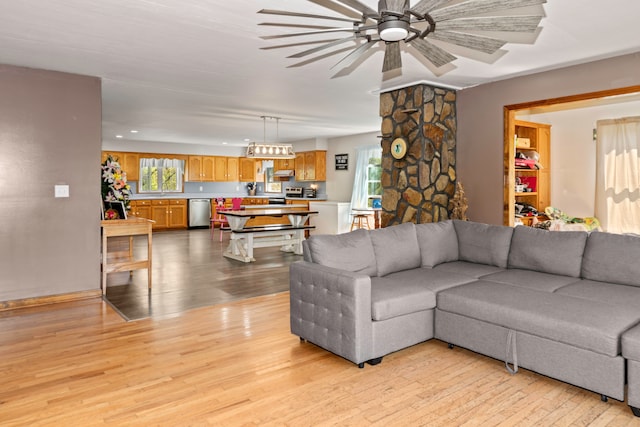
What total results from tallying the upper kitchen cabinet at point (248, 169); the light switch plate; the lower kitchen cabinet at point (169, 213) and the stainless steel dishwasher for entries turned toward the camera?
4

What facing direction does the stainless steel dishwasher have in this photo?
toward the camera

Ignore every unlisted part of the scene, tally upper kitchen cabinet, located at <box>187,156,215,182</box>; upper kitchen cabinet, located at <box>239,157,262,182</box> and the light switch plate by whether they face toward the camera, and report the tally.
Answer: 3

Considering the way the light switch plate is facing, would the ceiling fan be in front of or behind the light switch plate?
in front

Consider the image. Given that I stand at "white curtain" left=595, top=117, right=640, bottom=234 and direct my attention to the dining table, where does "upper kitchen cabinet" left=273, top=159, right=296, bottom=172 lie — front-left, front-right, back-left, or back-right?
front-right

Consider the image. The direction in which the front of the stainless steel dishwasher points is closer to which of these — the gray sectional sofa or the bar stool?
the gray sectional sofa

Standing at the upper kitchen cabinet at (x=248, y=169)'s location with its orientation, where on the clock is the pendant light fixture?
The pendant light fixture is roughly at 12 o'clock from the upper kitchen cabinet.

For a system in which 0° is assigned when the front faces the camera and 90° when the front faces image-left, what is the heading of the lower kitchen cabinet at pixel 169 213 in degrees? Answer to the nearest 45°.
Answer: approximately 0°

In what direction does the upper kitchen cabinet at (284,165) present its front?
toward the camera

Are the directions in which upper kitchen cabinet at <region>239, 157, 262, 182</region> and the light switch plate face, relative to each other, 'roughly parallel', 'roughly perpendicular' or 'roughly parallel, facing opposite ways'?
roughly parallel

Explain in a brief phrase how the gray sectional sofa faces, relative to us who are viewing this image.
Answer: facing the viewer and to the left of the viewer

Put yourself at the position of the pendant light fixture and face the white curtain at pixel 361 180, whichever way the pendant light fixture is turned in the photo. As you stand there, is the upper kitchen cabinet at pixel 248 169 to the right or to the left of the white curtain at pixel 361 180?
left

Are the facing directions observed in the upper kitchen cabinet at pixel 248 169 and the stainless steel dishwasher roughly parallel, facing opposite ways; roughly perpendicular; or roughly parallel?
roughly parallel

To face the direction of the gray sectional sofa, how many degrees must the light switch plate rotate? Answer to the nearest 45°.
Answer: approximately 45° to its left

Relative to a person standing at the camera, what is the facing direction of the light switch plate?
facing the viewer

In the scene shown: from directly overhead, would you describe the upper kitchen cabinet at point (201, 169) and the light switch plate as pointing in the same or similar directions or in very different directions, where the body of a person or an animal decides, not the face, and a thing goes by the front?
same or similar directions
